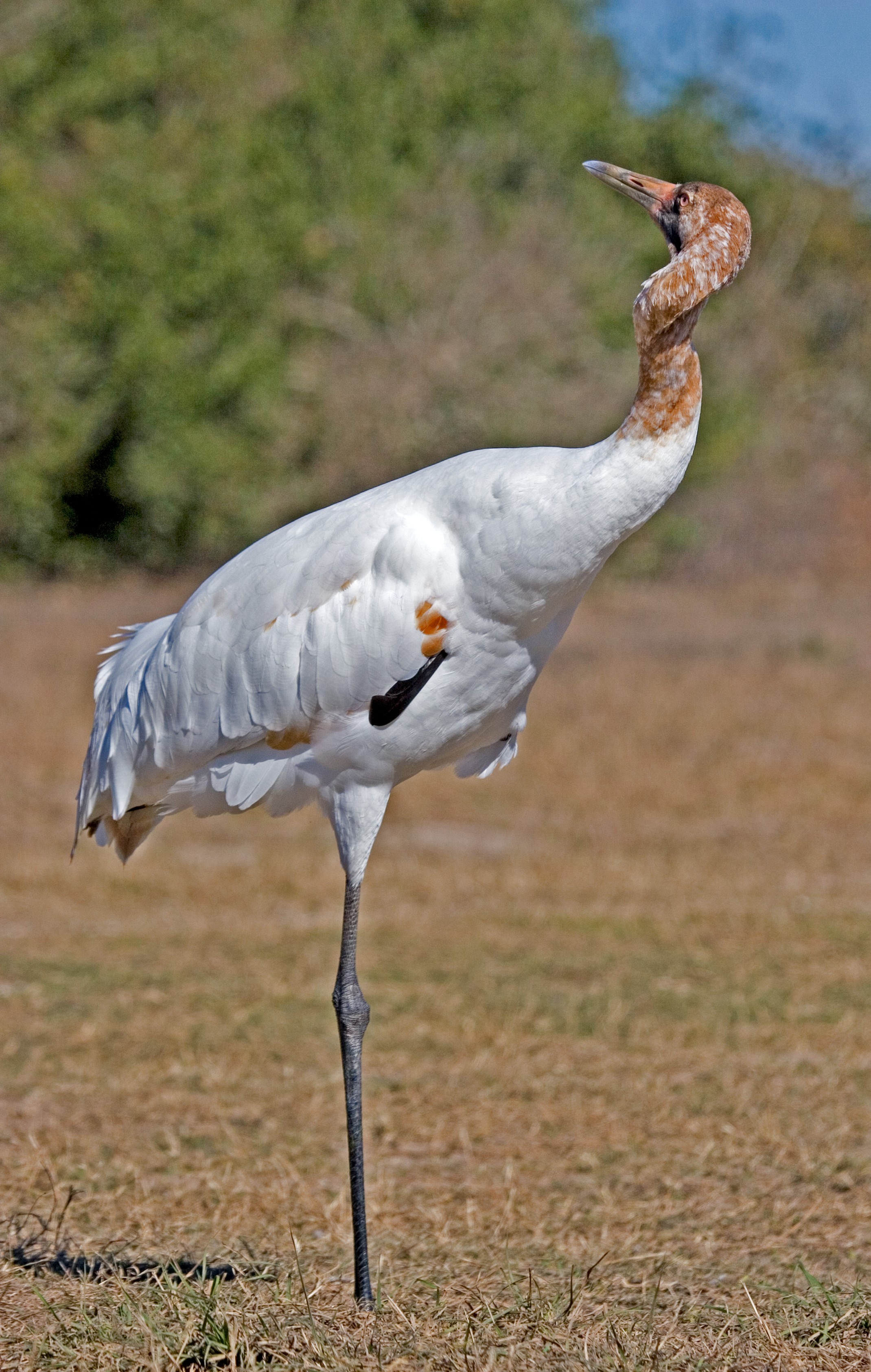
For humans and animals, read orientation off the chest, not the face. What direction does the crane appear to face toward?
to the viewer's right
